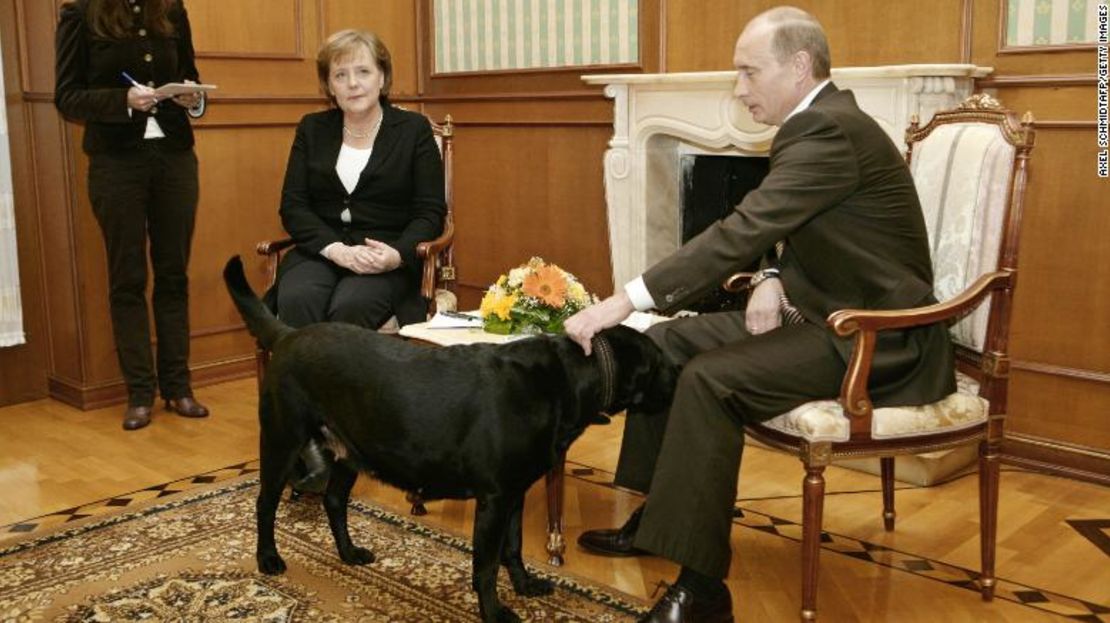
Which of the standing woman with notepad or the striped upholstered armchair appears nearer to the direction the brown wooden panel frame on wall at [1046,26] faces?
the striped upholstered armchair

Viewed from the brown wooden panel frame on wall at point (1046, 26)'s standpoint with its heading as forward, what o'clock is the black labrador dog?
The black labrador dog is roughly at 1 o'clock from the brown wooden panel frame on wall.

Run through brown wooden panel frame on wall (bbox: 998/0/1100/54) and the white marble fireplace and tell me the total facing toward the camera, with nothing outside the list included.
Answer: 2

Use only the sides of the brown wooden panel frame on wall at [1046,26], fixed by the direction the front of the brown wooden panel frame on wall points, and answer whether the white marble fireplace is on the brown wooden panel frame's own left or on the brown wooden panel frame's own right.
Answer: on the brown wooden panel frame's own right

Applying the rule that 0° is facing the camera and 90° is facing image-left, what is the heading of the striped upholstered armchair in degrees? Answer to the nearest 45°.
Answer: approximately 45°

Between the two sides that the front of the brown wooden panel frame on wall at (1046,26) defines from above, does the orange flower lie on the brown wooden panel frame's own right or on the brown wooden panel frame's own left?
on the brown wooden panel frame's own right

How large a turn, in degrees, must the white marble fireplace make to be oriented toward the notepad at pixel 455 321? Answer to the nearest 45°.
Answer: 0° — it already faces it

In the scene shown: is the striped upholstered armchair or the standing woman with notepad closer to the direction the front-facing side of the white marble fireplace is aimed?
the striped upholstered armchair

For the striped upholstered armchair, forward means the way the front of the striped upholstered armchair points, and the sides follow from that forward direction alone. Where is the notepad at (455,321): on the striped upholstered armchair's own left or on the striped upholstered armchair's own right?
on the striped upholstered armchair's own right

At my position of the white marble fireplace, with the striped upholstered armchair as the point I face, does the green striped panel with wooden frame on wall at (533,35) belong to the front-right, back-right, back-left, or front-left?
back-right

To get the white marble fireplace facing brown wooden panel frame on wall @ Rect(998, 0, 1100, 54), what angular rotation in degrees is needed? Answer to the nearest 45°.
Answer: approximately 45° to its left

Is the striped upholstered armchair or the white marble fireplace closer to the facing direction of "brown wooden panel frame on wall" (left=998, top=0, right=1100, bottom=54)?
the striped upholstered armchair

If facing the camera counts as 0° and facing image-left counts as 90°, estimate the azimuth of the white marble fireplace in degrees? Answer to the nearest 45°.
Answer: approximately 0°
